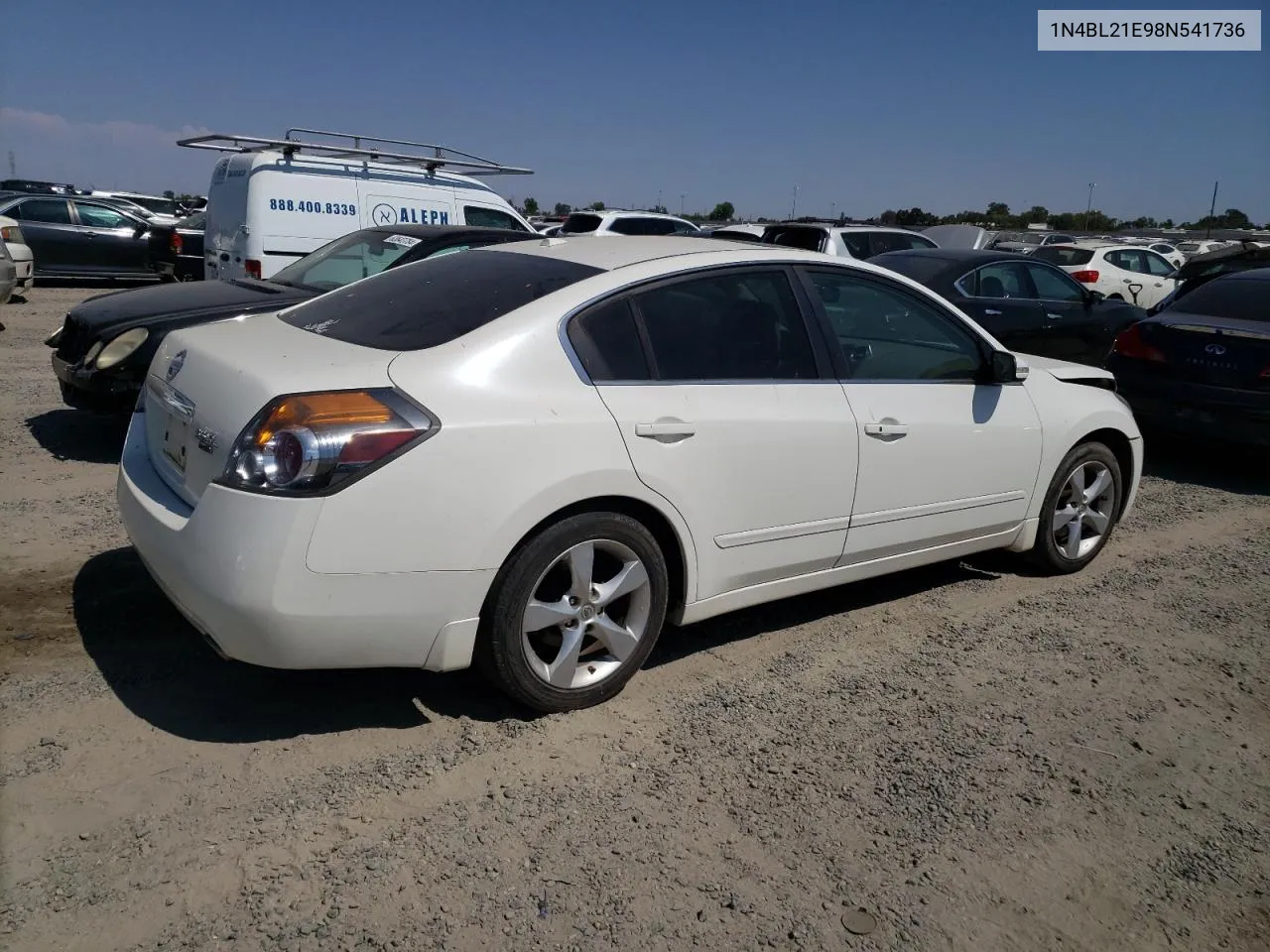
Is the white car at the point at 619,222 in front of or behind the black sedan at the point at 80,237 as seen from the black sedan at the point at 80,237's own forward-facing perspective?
in front

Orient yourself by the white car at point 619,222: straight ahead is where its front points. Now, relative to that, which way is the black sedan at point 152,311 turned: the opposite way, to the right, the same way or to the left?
the opposite way

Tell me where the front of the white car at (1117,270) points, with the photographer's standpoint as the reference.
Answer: facing away from the viewer and to the right of the viewer

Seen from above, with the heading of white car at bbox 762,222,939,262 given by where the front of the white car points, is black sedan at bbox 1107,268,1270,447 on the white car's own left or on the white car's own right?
on the white car's own right

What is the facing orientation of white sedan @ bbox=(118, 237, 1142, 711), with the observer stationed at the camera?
facing away from the viewer and to the right of the viewer

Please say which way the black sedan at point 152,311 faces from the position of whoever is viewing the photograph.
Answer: facing the viewer and to the left of the viewer

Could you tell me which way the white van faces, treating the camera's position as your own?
facing away from the viewer and to the right of the viewer

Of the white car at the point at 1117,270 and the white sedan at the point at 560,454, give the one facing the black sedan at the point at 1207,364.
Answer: the white sedan

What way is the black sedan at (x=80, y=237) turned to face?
to the viewer's right

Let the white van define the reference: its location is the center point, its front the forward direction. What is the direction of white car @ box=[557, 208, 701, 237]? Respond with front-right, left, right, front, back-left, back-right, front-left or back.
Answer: front

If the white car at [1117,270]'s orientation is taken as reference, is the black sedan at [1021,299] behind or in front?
behind

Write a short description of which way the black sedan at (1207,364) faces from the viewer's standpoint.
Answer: facing away from the viewer and to the right of the viewer

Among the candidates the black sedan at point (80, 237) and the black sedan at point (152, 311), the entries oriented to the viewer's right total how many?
1

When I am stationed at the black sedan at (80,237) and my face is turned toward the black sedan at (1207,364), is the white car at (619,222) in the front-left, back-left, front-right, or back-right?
front-left

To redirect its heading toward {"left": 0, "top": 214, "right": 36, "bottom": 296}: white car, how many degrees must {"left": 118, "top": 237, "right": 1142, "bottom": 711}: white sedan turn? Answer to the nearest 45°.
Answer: approximately 90° to its left

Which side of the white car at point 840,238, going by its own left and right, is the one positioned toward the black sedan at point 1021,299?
right
